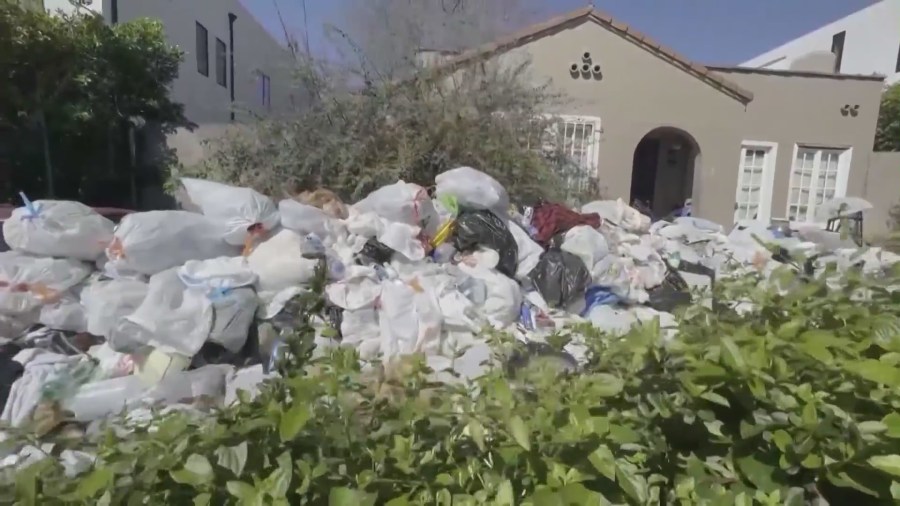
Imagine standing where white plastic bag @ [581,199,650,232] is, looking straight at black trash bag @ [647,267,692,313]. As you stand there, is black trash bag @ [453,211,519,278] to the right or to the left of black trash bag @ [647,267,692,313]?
right

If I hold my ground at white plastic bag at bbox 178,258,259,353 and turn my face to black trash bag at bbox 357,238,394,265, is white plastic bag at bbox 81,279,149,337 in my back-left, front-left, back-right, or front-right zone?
back-left

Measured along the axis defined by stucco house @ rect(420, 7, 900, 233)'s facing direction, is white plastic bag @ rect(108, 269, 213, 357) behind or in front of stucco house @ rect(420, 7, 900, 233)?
in front

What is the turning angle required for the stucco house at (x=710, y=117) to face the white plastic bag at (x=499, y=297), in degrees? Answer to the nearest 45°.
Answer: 0° — it already faces it

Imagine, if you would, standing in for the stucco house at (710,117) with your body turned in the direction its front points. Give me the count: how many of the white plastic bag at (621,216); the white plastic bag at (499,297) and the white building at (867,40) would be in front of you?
2

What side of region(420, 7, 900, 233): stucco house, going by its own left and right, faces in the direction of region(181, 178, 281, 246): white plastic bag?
front

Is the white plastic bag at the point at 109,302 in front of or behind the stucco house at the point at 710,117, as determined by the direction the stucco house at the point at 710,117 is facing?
in front

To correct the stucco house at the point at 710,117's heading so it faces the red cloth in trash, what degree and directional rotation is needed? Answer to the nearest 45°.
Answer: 0° — it already faces it

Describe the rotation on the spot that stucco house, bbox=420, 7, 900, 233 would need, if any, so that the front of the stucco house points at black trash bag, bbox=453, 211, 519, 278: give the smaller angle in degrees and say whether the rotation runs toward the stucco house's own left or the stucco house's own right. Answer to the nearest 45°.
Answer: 0° — it already faces it

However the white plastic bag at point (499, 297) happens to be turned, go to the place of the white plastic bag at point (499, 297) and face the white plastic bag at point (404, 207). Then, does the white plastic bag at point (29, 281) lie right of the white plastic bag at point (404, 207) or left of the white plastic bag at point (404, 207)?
left

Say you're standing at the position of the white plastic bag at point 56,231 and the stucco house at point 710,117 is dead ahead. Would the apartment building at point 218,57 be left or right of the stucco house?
left

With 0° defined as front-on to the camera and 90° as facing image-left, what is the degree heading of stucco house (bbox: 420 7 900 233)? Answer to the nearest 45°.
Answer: approximately 0°

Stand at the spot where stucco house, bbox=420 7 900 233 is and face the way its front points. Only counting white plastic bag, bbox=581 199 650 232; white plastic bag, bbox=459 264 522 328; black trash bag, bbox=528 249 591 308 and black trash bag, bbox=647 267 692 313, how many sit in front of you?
4

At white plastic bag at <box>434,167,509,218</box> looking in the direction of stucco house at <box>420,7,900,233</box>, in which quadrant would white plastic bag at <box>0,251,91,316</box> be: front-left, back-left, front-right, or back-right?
back-left

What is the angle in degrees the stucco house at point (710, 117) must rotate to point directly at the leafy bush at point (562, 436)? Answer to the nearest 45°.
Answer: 0° — it already faces it

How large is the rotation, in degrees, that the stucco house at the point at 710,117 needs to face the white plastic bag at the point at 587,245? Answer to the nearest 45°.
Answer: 0° — it already faces it

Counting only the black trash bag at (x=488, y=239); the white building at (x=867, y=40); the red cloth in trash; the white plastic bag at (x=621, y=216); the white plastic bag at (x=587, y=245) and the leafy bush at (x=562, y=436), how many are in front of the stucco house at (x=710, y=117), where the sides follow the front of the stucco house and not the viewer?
5
